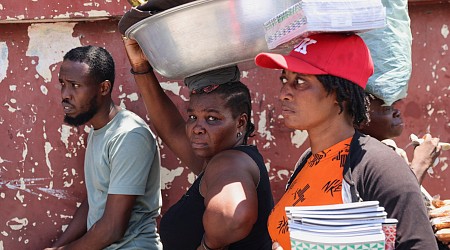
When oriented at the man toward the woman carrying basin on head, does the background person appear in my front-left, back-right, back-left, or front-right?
front-left

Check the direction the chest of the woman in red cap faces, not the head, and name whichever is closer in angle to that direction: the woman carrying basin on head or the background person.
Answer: the woman carrying basin on head

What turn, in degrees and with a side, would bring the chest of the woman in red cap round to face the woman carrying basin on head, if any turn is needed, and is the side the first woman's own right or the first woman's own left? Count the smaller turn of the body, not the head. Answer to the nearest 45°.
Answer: approximately 90° to the first woman's own right

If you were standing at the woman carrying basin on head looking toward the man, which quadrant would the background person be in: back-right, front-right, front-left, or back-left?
back-right

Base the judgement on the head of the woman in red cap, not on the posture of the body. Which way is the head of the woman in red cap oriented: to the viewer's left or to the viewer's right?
to the viewer's left

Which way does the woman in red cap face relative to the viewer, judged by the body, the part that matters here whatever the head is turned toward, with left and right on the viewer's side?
facing the viewer and to the left of the viewer

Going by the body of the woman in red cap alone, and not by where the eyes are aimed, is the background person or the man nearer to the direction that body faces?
the man

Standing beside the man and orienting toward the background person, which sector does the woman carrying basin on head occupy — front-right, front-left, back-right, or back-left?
front-right
